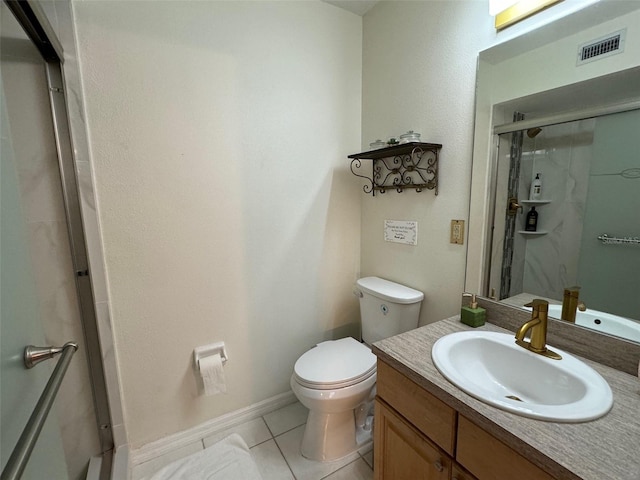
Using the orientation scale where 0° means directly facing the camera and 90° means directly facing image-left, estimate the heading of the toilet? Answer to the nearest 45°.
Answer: approximately 45°

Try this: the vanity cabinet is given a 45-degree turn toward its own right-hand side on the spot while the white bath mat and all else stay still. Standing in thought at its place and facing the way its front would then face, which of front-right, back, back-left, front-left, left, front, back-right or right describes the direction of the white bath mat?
front

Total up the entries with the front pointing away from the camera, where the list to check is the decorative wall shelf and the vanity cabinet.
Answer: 0

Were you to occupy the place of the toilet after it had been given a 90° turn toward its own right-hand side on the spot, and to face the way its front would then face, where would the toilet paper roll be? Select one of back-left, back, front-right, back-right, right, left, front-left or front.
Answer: front-left

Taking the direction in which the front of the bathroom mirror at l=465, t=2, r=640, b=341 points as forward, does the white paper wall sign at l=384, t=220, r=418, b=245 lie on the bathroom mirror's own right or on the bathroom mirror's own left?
on the bathroom mirror's own right

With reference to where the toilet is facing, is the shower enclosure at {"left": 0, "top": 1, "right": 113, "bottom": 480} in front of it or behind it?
in front

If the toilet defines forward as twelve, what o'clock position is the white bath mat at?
The white bath mat is roughly at 1 o'clock from the toilet.
